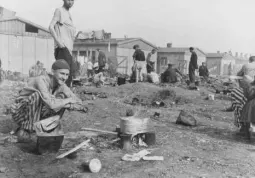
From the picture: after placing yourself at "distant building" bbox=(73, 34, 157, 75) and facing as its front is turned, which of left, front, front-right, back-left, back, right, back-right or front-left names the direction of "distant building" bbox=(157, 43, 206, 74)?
left

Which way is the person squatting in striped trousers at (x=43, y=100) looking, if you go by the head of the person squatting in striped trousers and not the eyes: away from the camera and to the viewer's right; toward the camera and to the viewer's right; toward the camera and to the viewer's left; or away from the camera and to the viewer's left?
toward the camera and to the viewer's right

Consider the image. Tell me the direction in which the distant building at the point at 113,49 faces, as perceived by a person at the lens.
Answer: facing the viewer and to the right of the viewer

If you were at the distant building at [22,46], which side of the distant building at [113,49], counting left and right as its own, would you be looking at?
right

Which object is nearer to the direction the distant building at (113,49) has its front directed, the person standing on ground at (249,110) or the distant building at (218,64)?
the person standing on ground

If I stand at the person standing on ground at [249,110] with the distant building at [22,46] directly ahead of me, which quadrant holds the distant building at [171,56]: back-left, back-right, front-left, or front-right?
front-right
